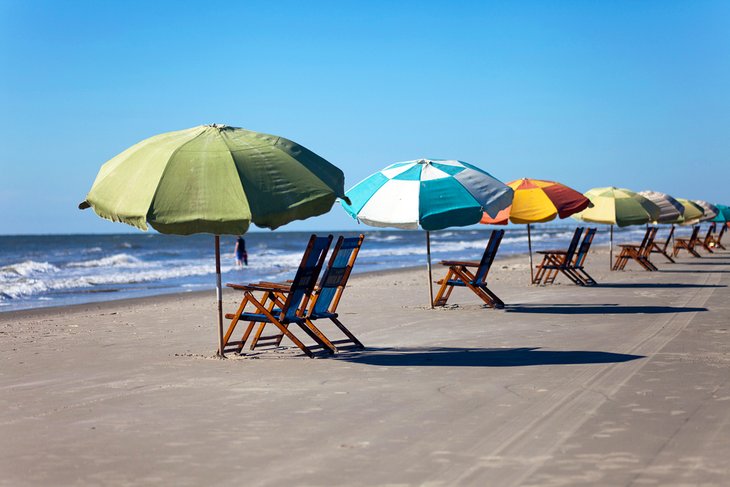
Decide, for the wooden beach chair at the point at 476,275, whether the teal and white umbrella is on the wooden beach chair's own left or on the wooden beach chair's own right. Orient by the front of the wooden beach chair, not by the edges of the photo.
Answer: on the wooden beach chair's own left

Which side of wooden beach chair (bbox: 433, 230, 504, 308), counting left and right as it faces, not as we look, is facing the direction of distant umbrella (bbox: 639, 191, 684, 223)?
right

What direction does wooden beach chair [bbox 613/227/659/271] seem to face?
to the viewer's left

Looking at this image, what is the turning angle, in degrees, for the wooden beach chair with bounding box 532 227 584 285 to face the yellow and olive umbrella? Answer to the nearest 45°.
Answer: approximately 135° to its right

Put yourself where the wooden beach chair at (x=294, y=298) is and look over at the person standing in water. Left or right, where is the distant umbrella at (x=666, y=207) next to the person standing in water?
right

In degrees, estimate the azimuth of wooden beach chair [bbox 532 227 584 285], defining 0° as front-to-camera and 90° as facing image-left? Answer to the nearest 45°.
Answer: approximately 90°

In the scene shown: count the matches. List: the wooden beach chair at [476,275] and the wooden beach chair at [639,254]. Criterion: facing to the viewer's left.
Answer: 2

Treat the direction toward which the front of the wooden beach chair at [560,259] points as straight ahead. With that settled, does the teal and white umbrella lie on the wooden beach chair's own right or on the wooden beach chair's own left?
on the wooden beach chair's own left

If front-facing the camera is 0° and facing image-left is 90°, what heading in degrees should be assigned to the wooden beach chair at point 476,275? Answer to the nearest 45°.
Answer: approximately 90°
